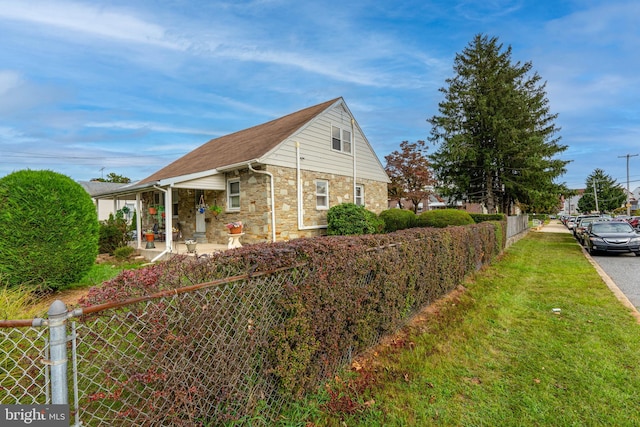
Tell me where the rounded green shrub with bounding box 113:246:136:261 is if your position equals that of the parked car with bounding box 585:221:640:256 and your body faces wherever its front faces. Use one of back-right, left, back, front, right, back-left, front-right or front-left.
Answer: front-right

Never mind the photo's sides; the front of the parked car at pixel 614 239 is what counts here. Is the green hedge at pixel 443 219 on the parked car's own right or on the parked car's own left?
on the parked car's own right

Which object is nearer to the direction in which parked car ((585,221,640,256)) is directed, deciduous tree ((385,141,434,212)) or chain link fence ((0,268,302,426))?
the chain link fence

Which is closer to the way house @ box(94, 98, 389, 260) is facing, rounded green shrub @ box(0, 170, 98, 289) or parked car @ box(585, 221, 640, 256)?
the rounded green shrub

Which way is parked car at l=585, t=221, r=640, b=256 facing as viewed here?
toward the camera

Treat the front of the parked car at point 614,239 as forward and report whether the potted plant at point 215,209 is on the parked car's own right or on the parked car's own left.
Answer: on the parked car's own right

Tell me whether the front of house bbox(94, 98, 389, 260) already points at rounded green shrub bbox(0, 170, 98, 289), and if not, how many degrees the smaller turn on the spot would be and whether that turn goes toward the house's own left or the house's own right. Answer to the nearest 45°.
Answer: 0° — it already faces it

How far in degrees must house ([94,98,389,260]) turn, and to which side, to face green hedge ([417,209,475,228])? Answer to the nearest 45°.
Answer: approximately 135° to its left

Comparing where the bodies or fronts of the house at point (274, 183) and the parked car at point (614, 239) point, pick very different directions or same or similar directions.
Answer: same or similar directions

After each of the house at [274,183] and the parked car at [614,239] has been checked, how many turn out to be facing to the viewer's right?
0

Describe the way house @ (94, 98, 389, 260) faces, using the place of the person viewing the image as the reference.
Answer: facing the viewer and to the left of the viewer

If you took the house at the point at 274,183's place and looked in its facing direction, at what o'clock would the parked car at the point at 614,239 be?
The parked car is roughly at 8 o'clock from the house.
